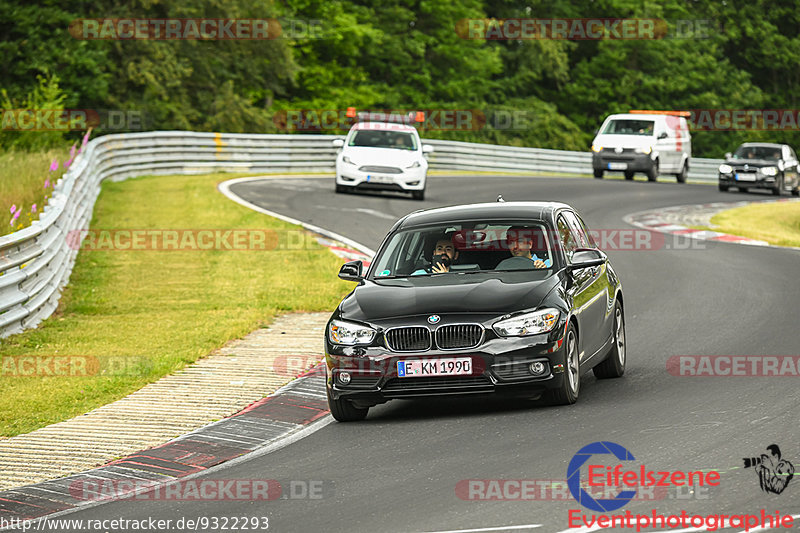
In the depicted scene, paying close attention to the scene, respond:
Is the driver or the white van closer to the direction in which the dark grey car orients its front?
the driver

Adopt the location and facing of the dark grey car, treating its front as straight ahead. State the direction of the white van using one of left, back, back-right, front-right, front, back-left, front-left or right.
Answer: right

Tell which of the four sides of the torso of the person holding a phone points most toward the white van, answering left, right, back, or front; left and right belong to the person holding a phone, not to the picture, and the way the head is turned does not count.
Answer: back

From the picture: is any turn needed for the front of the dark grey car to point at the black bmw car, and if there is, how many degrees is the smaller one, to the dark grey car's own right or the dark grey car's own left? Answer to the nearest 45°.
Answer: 0° — it already faces it

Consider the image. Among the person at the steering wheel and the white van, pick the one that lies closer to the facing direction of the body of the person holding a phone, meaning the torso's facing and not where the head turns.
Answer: the person at the steering wheel

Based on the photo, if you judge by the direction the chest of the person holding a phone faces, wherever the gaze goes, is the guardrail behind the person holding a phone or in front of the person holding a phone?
behind

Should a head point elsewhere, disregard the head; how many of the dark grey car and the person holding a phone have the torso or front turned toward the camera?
2

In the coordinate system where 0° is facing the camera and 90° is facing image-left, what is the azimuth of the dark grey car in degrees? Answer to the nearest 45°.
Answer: approximately 0°
